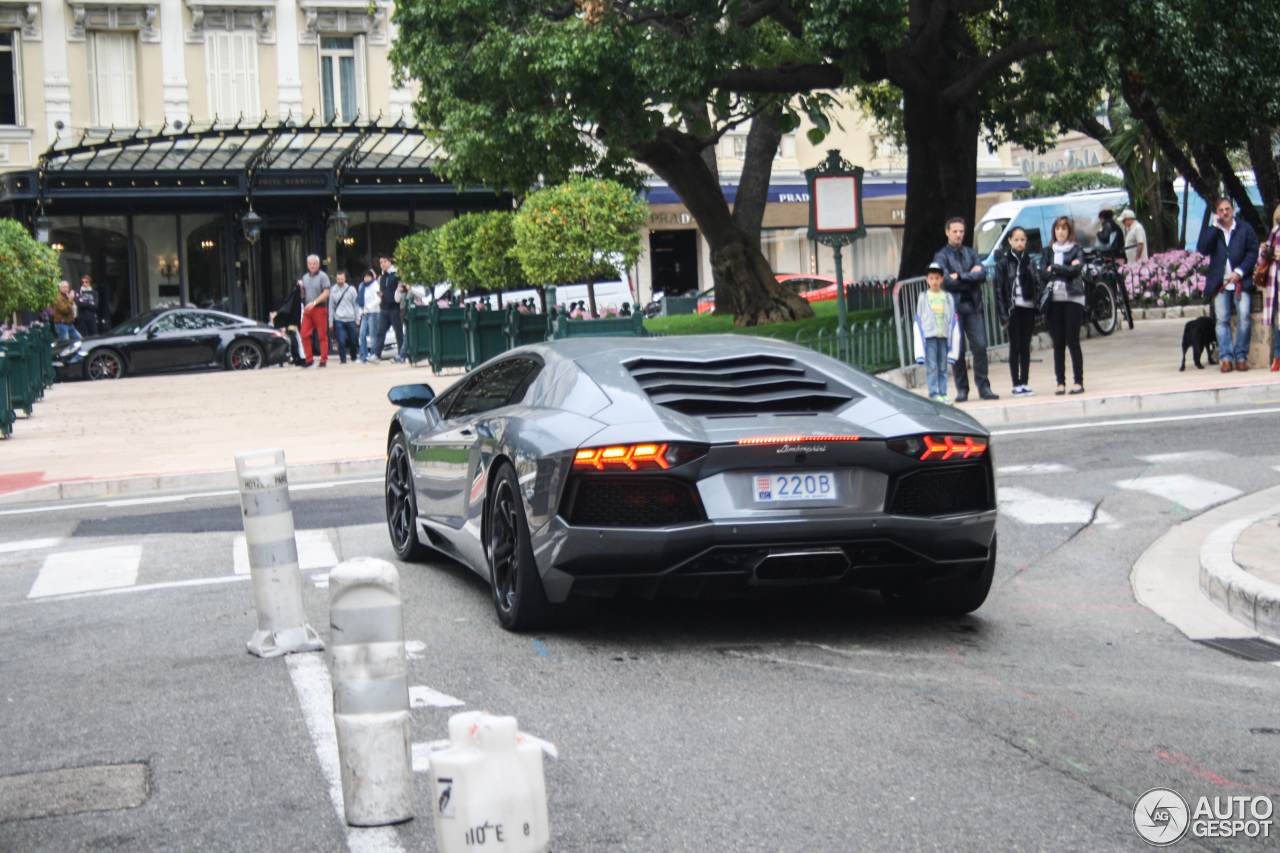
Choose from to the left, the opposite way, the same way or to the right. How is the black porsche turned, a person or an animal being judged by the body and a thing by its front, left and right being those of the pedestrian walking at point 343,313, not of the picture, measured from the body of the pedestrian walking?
to the right

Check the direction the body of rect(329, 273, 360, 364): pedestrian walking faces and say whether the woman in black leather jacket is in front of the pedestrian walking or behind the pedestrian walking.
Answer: in front

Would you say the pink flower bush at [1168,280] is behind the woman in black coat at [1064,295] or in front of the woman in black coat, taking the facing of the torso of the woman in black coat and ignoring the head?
behind

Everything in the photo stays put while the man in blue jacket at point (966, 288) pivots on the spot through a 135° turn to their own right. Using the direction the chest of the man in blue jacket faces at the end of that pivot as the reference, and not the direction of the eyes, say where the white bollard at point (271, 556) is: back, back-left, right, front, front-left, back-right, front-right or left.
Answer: left

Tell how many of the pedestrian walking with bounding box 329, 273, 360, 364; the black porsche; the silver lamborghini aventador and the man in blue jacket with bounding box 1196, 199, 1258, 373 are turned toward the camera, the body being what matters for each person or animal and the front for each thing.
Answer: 2

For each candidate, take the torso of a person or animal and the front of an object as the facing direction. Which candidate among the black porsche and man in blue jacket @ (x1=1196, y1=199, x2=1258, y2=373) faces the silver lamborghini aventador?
the man in blue jacket

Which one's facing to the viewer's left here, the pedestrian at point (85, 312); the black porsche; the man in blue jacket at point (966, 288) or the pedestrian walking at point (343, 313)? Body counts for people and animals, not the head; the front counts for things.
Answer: the black porsche

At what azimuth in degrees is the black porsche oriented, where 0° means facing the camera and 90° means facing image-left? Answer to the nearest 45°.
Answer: approximately 90°

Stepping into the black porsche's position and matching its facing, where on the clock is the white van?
The white van is roughly at 6 o'clock from the black porsche.

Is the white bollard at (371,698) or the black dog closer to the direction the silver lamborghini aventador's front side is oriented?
the black dog
